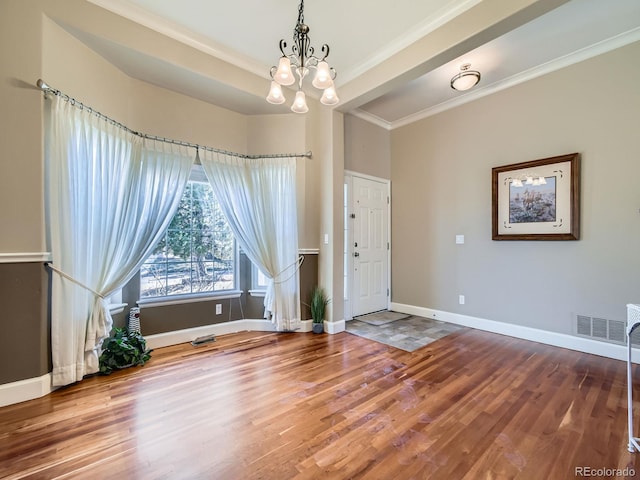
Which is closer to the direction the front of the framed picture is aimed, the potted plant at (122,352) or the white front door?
the potted plant

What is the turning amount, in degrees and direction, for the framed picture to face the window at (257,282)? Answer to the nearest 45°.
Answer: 0° — it already faces it

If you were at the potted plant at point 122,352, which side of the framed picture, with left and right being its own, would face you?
front

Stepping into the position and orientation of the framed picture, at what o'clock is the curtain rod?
The curtain rod is roughly at 12 o'clock from the framed picture.

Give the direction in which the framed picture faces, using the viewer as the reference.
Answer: facing the viewer and to the left of the viewer

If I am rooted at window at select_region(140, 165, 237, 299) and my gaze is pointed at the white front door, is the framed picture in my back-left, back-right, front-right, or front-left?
front-right

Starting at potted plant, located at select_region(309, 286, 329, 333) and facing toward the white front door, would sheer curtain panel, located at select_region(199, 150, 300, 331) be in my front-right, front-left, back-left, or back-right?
back-left

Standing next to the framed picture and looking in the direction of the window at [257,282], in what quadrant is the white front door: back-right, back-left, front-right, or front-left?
front-right

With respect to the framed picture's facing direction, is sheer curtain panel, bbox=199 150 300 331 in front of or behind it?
in front

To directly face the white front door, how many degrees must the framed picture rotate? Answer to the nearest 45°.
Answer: approximately 45° to its right
